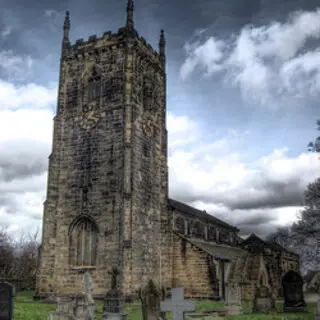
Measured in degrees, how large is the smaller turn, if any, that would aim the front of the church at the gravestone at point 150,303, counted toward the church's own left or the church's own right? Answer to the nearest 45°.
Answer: approximately 45° to the church's own left

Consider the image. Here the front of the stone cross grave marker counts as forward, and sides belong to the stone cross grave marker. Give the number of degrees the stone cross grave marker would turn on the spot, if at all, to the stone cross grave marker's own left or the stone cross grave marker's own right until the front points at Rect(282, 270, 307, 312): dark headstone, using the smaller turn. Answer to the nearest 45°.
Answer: approximately 135° to the stone cross grave marker's own left

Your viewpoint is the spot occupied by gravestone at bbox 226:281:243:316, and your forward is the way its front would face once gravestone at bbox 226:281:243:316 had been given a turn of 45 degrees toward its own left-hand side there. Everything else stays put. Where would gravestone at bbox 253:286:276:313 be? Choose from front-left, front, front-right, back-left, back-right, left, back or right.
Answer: left

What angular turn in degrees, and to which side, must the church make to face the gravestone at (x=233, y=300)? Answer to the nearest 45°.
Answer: approximately 90° to its left

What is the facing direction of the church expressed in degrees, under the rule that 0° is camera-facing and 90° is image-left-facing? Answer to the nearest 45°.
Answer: approximately 45°

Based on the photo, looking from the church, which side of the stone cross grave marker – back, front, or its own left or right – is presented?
back

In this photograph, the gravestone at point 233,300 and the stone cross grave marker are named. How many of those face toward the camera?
2

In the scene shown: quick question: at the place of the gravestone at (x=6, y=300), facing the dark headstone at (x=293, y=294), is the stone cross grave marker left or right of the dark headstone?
right

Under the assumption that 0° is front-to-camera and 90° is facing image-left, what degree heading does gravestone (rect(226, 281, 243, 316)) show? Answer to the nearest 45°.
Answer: approximately 0°
